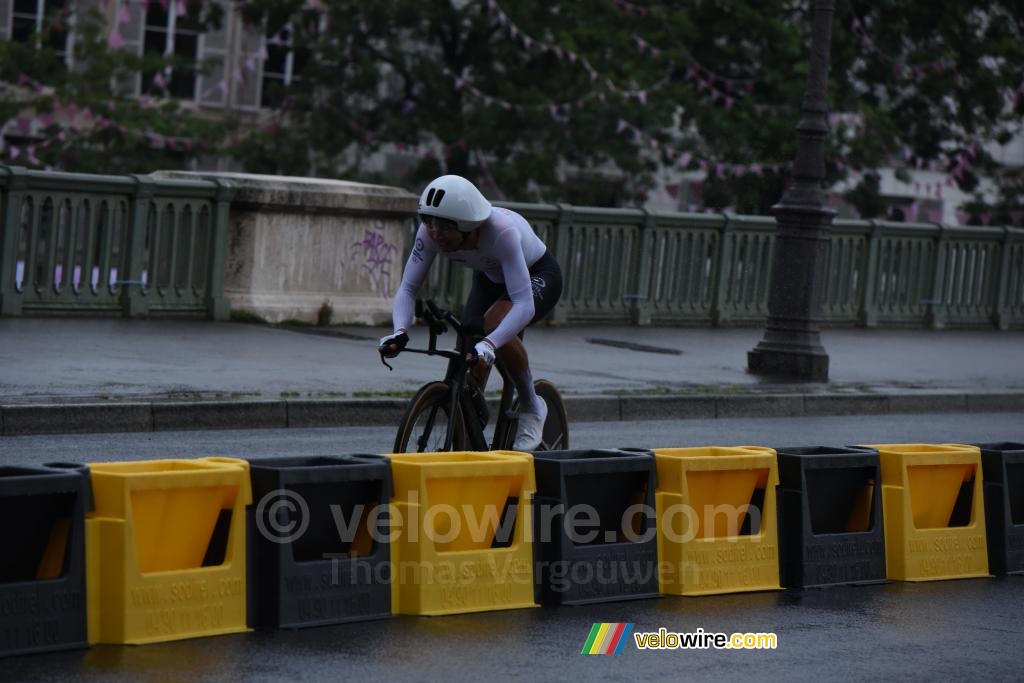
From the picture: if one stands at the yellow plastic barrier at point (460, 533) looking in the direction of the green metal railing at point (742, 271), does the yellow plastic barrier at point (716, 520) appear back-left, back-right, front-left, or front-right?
front-right

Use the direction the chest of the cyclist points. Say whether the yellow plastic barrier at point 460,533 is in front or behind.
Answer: in front

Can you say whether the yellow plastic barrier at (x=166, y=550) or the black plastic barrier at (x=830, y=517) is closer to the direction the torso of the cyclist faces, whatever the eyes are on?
the yellow plastic barrier

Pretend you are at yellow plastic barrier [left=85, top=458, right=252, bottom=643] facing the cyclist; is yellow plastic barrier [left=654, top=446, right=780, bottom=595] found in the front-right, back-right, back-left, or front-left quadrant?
front-right

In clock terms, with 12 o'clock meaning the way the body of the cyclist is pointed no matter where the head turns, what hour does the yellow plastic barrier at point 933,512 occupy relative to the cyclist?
The yellow plastic barrier is roughly at 8 o'clock from the cyclist.

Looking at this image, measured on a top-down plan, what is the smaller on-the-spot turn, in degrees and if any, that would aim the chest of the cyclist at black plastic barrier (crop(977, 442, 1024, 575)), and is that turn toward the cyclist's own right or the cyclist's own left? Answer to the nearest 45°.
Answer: approximately 135° to the cyclist's own left

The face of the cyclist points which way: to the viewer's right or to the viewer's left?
to the viewer's left

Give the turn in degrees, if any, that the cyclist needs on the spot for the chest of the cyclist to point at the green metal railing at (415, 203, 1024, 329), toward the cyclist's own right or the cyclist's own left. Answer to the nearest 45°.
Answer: approximately 135° to the cyclist's own right

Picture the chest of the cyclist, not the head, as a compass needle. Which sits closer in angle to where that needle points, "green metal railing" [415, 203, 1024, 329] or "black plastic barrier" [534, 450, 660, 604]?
the black plastic barrier

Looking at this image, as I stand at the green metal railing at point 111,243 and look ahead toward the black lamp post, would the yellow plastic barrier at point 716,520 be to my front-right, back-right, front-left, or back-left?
front-right

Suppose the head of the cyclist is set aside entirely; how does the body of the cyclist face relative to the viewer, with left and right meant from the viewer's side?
facing the viewer and to the left of the viewer

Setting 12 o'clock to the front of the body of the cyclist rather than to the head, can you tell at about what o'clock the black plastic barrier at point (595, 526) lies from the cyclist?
The black plastic barrier is roughly at 10 o'clock from the cyclist.

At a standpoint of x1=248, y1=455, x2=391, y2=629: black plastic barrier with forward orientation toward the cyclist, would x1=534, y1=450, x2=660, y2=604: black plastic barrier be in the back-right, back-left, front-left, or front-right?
front-right

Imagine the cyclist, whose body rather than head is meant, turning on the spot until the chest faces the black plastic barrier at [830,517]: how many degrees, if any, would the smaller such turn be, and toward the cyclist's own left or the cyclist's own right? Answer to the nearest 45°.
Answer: approximately 90° to the cyclist's own left

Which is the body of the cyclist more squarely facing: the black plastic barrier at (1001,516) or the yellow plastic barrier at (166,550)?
the yellow plastic barrier
